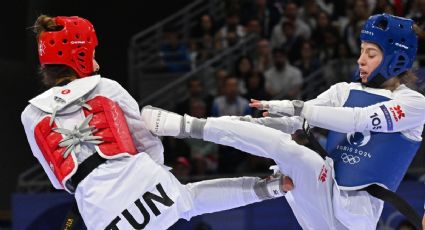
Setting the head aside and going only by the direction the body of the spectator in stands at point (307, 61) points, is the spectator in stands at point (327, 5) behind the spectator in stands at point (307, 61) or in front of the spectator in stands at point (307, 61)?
behind

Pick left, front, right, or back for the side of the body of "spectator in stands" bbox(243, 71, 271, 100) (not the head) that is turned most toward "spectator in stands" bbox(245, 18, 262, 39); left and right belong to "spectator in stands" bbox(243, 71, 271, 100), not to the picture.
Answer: back

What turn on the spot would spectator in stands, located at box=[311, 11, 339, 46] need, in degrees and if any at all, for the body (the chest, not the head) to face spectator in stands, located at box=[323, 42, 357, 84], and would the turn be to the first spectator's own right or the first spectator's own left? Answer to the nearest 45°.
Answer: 0° — they already face them

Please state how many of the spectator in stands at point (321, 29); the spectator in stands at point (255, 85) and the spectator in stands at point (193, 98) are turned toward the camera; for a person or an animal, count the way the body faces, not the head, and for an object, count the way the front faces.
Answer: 3

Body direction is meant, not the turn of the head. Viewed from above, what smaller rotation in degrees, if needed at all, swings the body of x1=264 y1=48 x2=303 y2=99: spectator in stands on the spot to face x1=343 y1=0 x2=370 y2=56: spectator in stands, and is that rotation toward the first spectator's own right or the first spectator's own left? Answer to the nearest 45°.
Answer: approximately 135° to the first spectator's own left

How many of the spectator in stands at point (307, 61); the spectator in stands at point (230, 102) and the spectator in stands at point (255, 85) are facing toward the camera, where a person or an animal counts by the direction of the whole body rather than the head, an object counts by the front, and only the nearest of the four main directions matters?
3

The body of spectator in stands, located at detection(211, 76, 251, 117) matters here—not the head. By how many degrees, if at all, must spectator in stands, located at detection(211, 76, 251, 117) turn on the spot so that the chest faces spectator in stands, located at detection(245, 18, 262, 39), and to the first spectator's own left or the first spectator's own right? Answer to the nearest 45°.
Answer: approximately 180°
